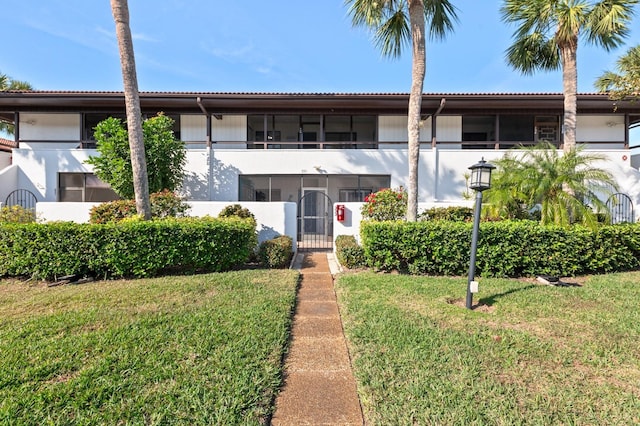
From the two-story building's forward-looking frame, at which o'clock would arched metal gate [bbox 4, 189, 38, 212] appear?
The arched metal gate is roughly at 3 o'clock from the two-story building.

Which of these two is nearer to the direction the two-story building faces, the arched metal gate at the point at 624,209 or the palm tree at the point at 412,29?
the palm tree

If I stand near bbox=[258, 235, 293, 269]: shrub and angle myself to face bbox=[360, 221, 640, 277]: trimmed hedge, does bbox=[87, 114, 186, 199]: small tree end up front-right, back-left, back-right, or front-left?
back-left

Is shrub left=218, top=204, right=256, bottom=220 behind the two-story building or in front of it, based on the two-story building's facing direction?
in front

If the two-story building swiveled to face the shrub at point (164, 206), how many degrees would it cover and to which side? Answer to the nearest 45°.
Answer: approximately 45° to its right

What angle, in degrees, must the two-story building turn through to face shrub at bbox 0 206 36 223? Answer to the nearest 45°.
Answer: approximately 45° to its right

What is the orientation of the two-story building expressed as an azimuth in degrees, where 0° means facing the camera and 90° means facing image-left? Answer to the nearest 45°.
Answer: approximately 0°

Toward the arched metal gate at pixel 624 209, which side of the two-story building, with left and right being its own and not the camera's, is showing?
left

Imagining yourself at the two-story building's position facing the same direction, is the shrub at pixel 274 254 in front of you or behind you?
in front

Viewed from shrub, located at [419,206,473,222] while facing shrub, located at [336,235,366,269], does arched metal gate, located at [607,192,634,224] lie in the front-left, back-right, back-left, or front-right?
back-left

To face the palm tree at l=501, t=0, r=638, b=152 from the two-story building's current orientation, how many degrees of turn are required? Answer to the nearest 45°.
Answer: approximately 45° to its left

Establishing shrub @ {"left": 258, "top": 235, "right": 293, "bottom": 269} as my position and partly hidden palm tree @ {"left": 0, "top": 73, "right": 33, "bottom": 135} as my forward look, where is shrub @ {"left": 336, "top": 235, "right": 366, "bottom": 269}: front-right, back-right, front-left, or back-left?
back-right
